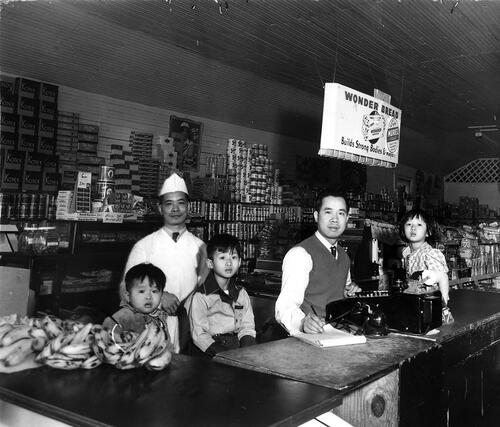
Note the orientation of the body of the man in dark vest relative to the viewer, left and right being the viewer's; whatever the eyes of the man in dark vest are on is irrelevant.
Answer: facing the viewer and to the right of the viewer

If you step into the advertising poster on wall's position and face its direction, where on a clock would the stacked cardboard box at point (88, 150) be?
The stacked cardboard box is roughly at 3 o'clock from the advertising poster on wall.

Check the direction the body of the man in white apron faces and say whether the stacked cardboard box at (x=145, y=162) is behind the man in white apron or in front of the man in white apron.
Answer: behind

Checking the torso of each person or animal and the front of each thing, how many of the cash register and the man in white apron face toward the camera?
1

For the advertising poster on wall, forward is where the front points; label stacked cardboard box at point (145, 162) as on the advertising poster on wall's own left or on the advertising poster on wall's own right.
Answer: on the advertising poster on wall's own right

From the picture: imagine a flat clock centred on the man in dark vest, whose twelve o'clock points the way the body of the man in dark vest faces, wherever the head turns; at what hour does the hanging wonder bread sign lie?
The hanging wonder bread sign is roughly at 8 o'clock from the man in dark vest.

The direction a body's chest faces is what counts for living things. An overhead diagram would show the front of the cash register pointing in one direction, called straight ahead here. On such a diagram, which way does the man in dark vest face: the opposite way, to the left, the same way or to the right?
the opposite way
